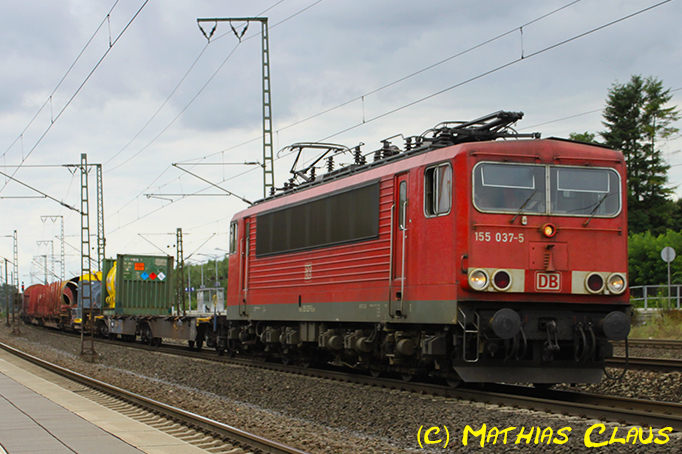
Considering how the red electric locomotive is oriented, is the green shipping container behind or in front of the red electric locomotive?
behind

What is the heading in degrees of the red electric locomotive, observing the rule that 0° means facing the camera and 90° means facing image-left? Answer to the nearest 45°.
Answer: approximately 315°
